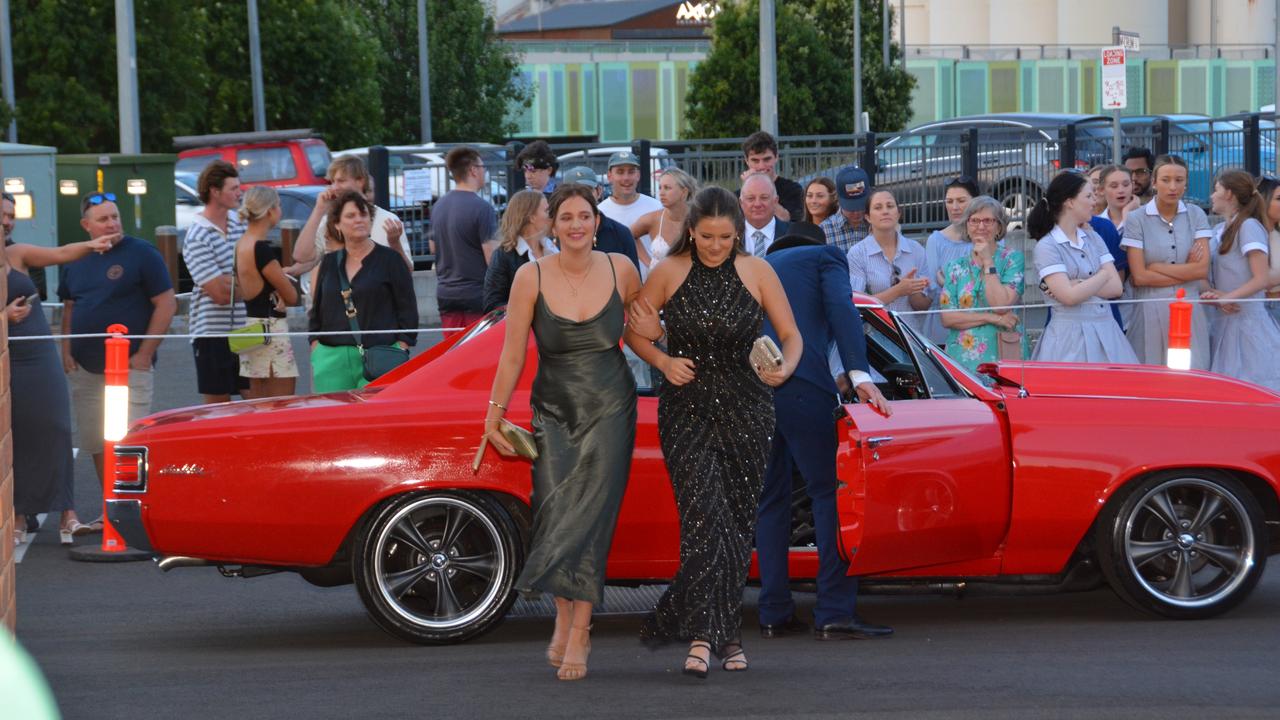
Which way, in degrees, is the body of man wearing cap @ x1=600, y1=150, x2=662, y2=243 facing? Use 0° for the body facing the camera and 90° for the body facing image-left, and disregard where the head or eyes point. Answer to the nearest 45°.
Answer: approximately 0°

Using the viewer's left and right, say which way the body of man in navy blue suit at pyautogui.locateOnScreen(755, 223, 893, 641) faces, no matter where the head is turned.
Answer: facing away from the viewer and to the right of the viewer

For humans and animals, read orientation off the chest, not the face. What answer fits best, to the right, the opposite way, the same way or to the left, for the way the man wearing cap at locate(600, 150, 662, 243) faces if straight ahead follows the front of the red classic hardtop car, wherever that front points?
to the right

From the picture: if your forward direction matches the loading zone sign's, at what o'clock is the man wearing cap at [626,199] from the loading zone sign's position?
The man wearing cap is roughly at 1 o'clock from the loading zone sign.

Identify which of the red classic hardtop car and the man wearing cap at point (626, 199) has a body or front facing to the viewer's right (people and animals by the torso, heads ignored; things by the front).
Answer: the red classic hardtop car

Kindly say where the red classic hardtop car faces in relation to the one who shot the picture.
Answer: facing to the right of the viewer

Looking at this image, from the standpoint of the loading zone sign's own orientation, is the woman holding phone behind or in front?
in front

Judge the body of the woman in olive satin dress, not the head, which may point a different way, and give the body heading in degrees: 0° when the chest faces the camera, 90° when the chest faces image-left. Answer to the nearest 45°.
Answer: approximately 0°

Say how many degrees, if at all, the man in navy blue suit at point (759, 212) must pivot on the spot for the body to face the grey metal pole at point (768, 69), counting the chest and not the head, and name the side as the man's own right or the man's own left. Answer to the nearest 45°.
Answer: approximately 180°

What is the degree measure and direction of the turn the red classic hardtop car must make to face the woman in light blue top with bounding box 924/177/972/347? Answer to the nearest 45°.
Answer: approximately 90° to its left
